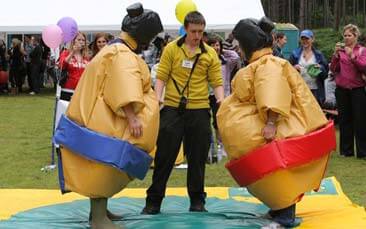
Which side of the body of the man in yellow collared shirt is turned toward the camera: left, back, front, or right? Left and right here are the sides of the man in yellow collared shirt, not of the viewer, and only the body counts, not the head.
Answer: front

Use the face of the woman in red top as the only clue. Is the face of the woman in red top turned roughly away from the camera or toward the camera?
toward the camera

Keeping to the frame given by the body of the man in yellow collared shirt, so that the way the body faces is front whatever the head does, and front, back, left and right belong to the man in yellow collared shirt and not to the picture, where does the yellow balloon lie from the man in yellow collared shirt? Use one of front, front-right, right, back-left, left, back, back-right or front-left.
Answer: back

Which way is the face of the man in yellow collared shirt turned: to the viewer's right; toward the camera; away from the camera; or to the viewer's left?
toward the camera

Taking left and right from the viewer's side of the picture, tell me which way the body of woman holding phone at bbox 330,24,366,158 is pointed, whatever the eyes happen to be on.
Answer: facing the viewer and to the left of the viewer

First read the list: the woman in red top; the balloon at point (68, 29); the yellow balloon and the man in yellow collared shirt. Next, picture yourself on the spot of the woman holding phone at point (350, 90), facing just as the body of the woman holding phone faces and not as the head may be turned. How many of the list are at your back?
0

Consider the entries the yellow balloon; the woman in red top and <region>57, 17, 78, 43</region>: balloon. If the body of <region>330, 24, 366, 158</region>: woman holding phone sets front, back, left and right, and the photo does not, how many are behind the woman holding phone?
0

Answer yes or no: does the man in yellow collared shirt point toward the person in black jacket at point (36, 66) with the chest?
no

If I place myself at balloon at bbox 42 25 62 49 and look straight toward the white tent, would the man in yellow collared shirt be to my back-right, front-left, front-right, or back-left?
back-right

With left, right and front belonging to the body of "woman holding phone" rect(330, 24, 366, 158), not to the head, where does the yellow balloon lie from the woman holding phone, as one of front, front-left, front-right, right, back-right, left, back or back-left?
front

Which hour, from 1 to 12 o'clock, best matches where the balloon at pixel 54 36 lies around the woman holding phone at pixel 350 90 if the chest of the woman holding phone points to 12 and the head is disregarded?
The balloon is roughly at 1 o'clock from the woman holding phone.

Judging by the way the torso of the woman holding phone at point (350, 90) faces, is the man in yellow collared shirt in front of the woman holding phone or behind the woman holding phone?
in front

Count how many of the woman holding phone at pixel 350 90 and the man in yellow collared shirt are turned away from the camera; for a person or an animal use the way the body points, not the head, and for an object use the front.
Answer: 0

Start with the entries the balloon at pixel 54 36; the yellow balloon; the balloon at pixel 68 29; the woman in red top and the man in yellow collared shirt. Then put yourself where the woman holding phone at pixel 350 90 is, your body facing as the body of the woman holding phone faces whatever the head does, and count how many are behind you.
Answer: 0

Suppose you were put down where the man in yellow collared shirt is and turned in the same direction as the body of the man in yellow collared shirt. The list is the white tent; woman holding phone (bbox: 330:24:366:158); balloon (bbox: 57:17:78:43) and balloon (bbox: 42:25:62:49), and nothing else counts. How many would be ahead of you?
0
